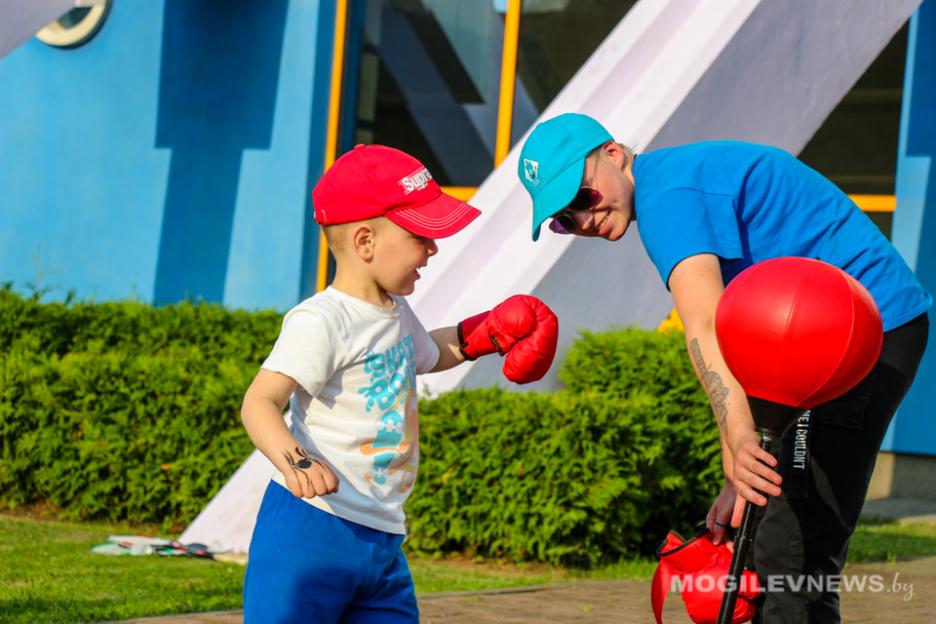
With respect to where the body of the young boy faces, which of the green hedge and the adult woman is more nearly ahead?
the adult woman

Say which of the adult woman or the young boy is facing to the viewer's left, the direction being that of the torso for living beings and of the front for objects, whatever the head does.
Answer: the adult woman

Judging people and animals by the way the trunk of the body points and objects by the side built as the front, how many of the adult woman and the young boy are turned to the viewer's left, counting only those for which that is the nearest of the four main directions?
1

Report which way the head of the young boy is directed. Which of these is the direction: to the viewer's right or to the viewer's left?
to the viewer's right

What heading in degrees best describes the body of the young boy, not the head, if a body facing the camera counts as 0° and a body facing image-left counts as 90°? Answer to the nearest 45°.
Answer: approximately 315°

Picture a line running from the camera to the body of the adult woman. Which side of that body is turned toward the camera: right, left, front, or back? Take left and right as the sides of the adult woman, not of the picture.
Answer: left

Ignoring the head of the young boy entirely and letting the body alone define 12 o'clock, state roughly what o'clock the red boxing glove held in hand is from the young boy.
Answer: The red boxing glove held in hand is roughly at 10 o'clock from the young boy.

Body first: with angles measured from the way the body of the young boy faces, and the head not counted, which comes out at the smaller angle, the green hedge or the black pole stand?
the black pole stand

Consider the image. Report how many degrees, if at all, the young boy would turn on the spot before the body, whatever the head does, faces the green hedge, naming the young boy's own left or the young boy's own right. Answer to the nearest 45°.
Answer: approximately 135° to the young boy's own left

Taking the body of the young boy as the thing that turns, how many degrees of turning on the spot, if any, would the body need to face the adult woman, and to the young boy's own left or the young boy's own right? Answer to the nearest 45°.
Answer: approximately 45° to the young boy's own left
